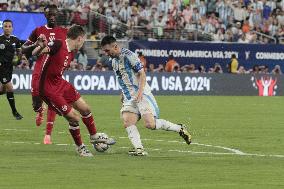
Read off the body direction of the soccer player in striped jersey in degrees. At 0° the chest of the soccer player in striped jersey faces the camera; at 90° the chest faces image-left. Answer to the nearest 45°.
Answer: approximately 45°

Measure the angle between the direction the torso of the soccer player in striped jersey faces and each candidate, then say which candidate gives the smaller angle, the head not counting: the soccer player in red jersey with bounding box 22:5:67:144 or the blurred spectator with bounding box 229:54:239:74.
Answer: the soccer player in red jersey

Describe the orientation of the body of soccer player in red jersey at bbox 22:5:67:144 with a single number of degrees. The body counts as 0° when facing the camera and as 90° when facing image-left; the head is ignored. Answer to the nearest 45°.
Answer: approximately 0°

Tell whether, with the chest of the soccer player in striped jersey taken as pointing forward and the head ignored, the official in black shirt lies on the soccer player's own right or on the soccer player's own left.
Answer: on the soccer player's own right

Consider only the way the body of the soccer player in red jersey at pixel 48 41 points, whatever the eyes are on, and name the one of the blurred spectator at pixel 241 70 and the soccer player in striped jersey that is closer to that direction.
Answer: the soccer player in striped jersey

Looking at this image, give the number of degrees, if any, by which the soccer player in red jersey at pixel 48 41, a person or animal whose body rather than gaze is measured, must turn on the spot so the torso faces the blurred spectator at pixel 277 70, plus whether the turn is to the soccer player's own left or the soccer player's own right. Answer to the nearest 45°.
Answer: approximately 135° to the soccer player's own left

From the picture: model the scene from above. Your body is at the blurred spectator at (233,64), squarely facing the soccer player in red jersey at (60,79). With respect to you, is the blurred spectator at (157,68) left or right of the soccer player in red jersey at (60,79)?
right

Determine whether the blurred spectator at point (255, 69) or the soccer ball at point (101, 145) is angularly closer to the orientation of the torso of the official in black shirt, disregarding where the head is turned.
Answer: the soccer ball

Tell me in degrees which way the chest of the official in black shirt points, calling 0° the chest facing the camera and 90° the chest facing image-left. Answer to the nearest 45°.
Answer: approximately 0°

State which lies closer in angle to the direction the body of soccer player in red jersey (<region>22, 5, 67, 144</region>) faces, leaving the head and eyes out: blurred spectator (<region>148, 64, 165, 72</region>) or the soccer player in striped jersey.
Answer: the soccer player in striped jersey
